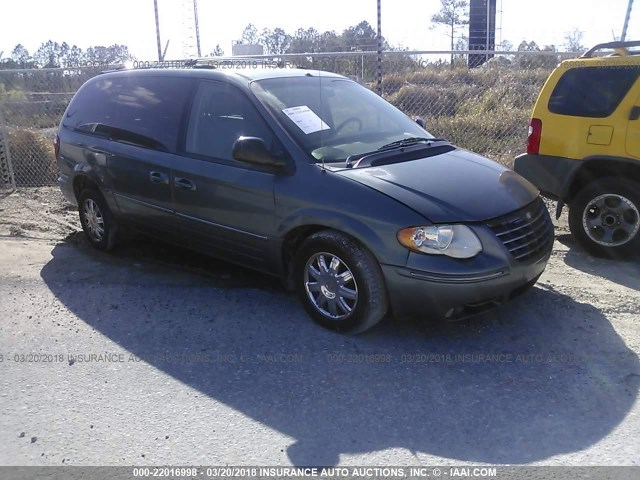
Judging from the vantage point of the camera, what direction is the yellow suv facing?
facing to the right of the viewer

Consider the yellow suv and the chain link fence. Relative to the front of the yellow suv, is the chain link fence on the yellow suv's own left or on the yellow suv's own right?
on the yellow suv's own left

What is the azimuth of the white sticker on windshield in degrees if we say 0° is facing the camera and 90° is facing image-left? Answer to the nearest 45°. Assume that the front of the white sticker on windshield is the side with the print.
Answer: approximately 315°

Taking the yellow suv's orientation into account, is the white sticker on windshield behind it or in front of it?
behind

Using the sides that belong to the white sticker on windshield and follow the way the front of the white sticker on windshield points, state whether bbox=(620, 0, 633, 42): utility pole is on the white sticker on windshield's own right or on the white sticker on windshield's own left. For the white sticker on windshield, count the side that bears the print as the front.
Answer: on the white sticker on windshield's own left

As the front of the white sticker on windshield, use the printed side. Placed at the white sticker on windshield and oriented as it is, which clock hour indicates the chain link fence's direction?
The chain link fence is roughly at 8 o'clock from the white sticker on windshield.

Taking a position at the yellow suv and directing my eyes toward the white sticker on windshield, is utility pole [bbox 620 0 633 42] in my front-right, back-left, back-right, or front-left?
back-right
